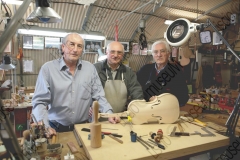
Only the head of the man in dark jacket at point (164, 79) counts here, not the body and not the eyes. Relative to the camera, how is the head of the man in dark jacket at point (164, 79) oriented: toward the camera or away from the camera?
toward the camera

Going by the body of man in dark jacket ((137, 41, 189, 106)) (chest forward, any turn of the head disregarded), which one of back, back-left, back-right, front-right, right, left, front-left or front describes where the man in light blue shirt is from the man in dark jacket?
front-right

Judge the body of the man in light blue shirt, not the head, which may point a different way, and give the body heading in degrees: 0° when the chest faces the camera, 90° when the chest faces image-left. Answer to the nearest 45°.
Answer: approximately 0°

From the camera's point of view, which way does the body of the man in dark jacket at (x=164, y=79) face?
toward the camera

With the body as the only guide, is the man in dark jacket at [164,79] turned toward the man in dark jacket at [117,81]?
no

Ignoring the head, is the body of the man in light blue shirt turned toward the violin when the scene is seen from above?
no

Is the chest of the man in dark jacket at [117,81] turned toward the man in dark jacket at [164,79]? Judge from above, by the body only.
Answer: no

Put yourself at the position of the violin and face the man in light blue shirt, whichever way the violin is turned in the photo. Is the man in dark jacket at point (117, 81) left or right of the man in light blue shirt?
right

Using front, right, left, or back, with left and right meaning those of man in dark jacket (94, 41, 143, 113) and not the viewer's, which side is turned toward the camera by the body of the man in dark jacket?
front

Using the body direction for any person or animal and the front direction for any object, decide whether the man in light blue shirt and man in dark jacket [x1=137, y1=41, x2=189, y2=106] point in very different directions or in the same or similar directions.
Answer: same or similar directions

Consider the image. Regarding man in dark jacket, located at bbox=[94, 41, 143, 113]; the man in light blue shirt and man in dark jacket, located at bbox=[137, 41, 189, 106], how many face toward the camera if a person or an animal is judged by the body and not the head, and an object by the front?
3

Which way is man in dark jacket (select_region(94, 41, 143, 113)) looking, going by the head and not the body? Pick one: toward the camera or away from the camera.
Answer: toward the camera

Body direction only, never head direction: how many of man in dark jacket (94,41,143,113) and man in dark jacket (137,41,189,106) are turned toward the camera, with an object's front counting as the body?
2

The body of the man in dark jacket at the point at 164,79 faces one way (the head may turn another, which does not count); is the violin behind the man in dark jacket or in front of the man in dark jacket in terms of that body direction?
in front
